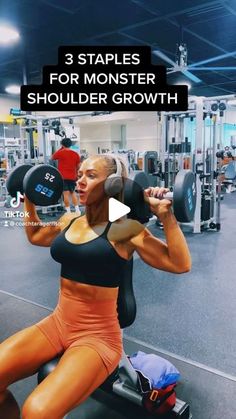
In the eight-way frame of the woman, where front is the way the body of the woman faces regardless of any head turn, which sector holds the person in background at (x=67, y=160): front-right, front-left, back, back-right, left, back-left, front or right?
back-right

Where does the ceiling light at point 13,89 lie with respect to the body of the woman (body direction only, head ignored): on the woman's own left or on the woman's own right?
on the woman's own right

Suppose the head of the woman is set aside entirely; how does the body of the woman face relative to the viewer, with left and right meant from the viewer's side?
facing the viewer and to the left of the viewer

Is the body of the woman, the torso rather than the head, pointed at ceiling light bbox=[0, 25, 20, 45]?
no
